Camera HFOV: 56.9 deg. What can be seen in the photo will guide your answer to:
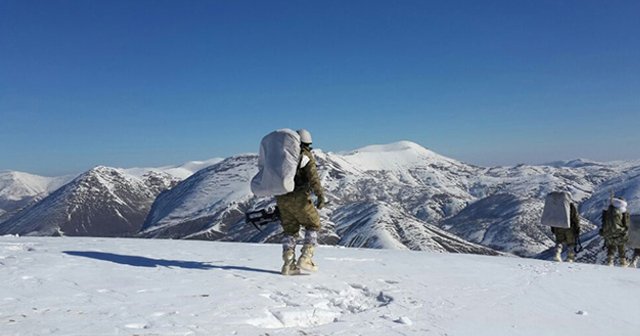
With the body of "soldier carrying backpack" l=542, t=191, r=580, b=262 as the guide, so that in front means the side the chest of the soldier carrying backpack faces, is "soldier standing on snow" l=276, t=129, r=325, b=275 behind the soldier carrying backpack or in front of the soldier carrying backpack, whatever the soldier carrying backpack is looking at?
behind

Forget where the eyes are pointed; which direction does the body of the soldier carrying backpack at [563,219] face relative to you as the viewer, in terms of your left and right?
facing away from the viewer and to the right of the viewer
